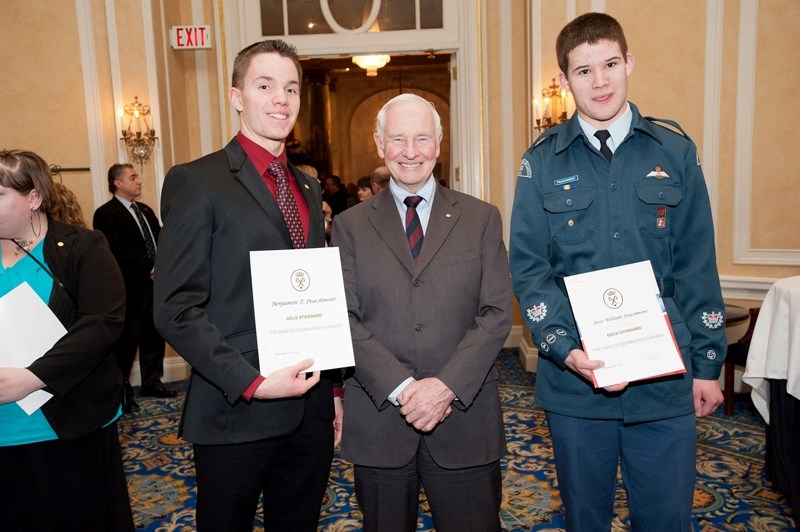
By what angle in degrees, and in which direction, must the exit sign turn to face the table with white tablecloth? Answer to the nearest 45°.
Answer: approximately 45° to its left

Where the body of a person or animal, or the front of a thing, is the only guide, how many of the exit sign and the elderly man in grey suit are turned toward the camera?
2

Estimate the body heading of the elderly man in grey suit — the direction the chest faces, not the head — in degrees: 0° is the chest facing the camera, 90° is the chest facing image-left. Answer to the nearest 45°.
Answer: approximately 0°

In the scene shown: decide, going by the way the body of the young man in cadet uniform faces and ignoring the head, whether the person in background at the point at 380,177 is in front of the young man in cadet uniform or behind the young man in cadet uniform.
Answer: behind

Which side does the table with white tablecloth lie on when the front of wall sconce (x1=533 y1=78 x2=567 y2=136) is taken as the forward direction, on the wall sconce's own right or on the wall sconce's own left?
on the wall sconce's own left

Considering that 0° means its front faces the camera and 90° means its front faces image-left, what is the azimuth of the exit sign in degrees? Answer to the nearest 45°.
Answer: approximately 0°

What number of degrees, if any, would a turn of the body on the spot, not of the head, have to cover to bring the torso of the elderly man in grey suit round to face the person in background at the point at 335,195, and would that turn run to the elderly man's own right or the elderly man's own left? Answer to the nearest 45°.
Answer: approximately 180°

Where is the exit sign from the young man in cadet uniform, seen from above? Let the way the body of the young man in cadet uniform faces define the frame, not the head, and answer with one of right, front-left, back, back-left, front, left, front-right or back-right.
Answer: back-right

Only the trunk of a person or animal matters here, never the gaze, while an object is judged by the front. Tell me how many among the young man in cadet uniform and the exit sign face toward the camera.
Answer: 2

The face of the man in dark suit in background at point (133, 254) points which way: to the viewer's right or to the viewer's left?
to the viewer's right
